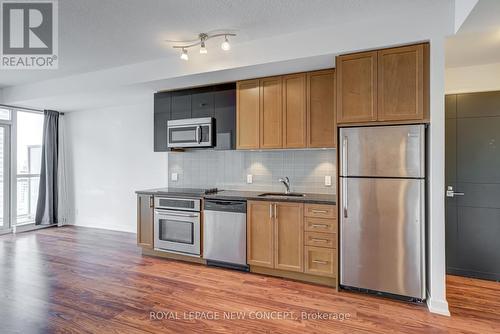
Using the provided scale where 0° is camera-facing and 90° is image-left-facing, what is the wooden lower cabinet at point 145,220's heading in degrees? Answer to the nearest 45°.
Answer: approximately 45°

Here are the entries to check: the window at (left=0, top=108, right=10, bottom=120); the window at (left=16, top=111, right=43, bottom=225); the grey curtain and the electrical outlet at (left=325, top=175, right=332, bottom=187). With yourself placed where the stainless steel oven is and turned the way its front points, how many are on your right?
3

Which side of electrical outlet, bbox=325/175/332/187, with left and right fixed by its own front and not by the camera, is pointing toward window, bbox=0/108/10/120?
right

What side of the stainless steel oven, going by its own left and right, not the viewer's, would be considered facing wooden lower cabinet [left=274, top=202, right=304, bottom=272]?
left

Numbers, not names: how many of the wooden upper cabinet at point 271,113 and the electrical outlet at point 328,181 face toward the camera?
2

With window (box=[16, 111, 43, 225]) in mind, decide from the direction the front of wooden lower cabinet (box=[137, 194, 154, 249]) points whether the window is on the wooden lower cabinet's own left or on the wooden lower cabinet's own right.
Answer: on the wooden lower cabinet's own right

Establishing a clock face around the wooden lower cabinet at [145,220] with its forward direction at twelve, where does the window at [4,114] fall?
The window is roughly at 3 o'clock from the wooden lower cabinet.

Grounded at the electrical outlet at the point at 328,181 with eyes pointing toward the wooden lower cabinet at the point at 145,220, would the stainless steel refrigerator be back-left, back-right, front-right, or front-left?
back-left

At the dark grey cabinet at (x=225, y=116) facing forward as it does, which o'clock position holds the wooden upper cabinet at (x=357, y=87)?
The wooden upper cabinet is roughly at 9 o'clock from the dark grey cabinet.

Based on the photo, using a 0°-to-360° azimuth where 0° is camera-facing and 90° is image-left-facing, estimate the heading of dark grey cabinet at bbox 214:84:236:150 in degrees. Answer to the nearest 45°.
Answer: approximately 45°

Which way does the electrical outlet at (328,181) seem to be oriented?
toward the camera

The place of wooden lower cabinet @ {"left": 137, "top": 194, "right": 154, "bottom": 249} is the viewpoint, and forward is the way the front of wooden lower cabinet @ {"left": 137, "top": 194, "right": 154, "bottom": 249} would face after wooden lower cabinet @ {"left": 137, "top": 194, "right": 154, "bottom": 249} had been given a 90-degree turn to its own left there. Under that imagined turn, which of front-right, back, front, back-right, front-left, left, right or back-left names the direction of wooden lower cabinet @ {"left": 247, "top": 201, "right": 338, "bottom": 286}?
front

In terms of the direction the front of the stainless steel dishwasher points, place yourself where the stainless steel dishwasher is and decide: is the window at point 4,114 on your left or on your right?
on your right

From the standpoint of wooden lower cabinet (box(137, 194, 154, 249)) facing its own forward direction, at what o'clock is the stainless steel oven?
The stainless steel oven is roughly at 9 o'clock from the wooden lower cabinet.

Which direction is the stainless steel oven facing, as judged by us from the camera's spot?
facing the viewer and to the left of the viewer
